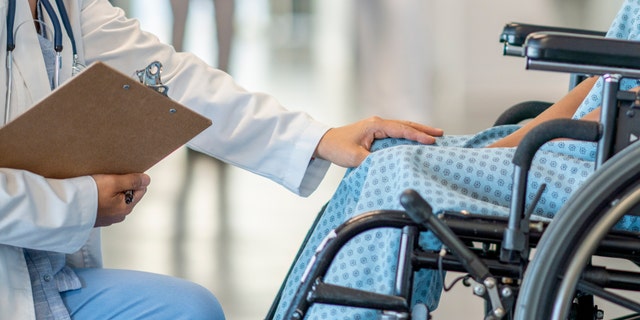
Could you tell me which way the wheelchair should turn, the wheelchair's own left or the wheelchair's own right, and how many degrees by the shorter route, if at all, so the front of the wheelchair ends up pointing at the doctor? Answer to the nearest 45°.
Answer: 0° — it already faces them

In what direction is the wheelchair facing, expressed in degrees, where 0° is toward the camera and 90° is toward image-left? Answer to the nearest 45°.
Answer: approximately 90°
